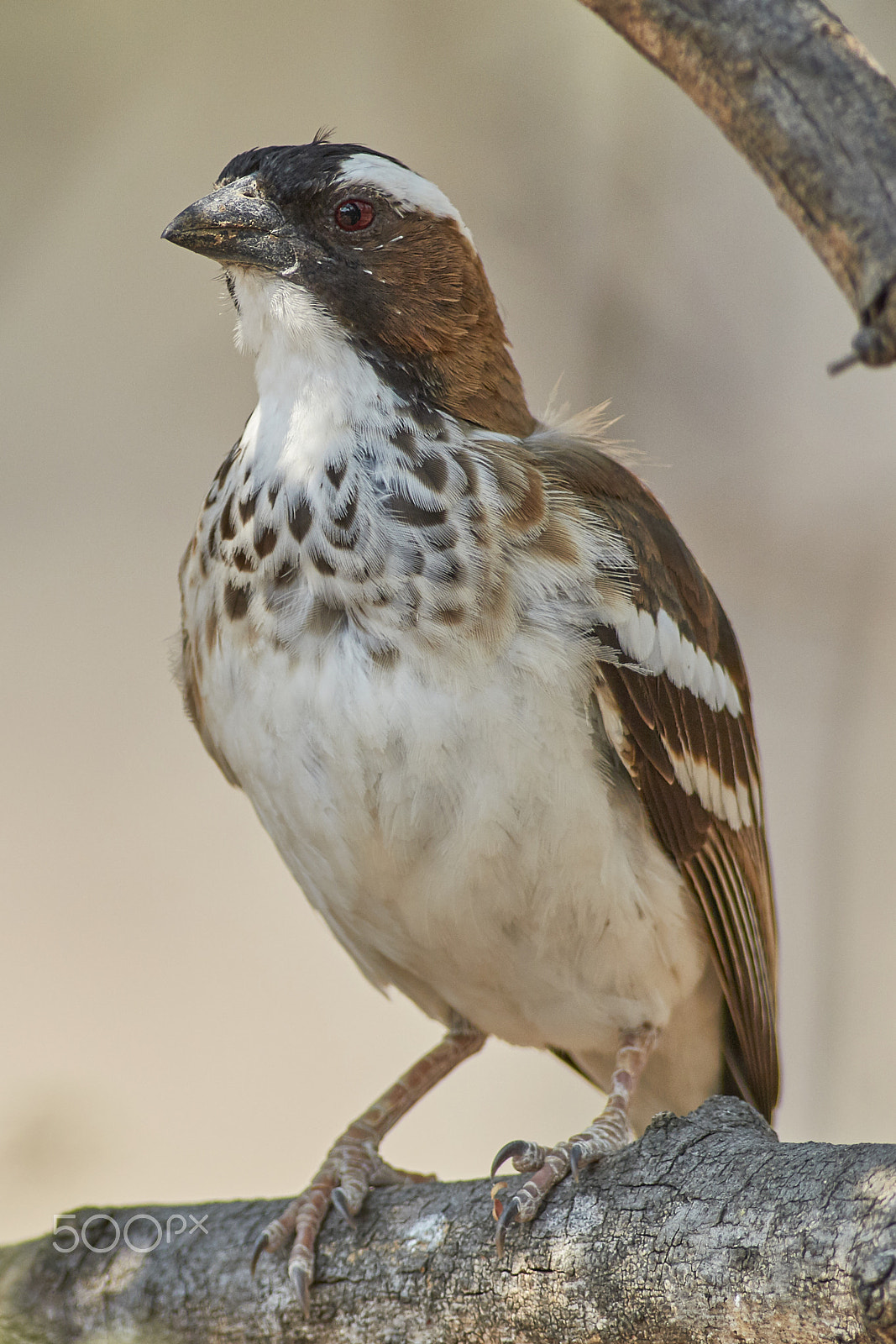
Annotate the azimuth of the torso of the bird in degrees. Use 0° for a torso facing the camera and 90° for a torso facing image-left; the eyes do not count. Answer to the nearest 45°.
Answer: approximately 45°
